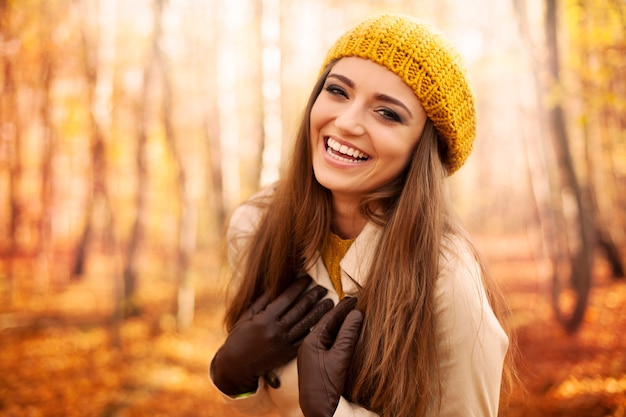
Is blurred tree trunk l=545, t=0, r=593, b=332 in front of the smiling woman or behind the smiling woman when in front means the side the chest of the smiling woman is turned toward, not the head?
behind

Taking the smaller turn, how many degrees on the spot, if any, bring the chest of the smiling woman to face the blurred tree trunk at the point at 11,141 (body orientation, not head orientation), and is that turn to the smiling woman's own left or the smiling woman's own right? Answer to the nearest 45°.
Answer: approximately 90° to the smiling woman's own right

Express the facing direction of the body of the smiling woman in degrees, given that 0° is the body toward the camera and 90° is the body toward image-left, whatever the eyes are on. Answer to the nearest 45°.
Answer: approximately 45°

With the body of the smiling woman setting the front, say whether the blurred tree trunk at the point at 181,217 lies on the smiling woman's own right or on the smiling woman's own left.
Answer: on the smiling woman's own right
